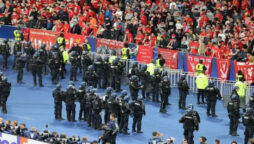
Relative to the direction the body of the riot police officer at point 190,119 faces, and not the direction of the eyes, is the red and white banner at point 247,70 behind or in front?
in front

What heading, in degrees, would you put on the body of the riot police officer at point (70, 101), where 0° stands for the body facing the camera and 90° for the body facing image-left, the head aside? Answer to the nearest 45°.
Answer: approximately 180°

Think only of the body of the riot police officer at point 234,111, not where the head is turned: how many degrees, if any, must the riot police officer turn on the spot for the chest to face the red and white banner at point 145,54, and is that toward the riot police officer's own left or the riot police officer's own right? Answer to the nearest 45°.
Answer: approximately 45° to the riot police officer's own left

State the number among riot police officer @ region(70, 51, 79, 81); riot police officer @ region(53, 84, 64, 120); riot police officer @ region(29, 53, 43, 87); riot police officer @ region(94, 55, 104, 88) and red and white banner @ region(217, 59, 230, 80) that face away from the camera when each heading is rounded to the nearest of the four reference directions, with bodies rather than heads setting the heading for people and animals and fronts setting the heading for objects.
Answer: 4

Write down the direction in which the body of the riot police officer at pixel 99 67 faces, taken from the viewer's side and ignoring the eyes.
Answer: away from the camera

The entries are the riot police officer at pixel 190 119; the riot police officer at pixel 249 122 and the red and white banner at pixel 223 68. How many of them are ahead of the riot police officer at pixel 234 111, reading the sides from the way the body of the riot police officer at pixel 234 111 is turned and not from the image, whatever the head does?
1

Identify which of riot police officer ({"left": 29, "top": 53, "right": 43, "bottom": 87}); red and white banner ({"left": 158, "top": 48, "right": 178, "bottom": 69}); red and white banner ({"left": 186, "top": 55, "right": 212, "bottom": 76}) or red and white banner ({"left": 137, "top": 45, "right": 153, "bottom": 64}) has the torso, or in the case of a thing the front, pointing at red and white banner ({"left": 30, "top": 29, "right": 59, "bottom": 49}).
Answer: the riot police officer

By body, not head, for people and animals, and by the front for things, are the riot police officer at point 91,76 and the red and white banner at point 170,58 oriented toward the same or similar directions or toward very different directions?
very different directions

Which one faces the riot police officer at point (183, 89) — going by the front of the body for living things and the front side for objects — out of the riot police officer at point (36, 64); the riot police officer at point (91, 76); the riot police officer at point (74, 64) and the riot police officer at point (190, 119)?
the riot police officer at point (190, 119)

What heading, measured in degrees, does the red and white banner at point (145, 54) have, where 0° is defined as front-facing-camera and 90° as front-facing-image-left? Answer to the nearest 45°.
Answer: approximately 0°

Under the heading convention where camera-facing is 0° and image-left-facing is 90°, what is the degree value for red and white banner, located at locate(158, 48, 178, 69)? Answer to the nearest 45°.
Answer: approximately 0°

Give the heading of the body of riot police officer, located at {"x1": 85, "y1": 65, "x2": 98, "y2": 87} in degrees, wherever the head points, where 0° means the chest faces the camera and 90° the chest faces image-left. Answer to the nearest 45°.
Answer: approximately 180°

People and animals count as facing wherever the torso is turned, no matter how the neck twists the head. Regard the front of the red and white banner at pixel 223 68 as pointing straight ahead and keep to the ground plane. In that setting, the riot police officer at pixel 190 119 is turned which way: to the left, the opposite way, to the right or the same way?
the opposite way

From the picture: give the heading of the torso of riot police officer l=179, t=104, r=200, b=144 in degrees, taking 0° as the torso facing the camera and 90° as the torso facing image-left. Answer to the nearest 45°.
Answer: approximately 180°
